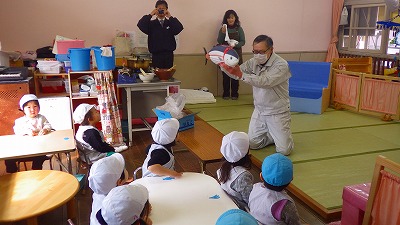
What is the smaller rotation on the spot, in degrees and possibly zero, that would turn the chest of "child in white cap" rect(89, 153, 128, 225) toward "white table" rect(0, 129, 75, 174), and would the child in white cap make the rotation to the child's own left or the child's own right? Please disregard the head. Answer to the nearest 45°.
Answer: approximately 90° to the child's own left

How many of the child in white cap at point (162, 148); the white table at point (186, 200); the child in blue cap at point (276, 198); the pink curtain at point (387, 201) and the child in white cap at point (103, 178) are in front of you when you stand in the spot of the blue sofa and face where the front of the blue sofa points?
5

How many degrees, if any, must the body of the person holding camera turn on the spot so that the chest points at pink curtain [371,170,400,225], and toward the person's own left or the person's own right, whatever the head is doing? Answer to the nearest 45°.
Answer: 0° — they already face it

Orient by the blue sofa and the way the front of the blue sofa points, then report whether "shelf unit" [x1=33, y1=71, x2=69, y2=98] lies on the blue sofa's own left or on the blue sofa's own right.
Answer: on the blue sofa's own right

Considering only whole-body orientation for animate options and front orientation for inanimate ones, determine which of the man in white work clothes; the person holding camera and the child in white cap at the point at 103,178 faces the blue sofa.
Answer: the child in white cap

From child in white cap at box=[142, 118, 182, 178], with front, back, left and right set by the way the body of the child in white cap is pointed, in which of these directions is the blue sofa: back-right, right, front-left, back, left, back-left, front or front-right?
front

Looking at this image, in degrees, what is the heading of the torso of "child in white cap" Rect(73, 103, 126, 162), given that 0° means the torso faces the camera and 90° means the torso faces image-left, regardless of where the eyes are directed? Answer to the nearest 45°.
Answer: approximately 270°

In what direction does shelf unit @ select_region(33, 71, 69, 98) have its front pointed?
toward the camera

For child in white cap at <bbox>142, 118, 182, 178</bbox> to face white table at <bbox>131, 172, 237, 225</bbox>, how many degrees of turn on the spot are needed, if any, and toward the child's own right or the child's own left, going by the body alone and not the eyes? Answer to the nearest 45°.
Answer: approximately 135° to the child's own right

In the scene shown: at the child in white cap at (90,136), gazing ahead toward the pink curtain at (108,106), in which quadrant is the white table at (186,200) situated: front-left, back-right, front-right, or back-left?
back-right

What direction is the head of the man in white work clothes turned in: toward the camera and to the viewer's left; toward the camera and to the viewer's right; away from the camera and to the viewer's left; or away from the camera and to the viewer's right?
toward the camera and to the viewer's left

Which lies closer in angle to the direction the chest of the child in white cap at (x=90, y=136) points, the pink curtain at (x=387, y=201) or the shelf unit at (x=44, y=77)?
the pink curtain

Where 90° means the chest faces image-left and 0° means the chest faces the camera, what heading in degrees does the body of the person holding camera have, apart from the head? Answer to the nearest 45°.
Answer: approximately 0°

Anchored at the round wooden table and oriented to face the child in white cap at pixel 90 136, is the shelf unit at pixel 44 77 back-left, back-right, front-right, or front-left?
front-left

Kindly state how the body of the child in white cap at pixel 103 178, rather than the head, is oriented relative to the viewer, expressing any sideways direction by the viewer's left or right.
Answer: facing away from the viewer and to the right of the viewer
